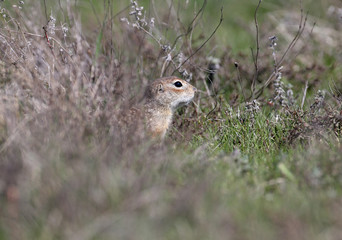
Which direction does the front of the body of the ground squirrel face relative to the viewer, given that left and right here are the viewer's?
facing to the right of the viewer
